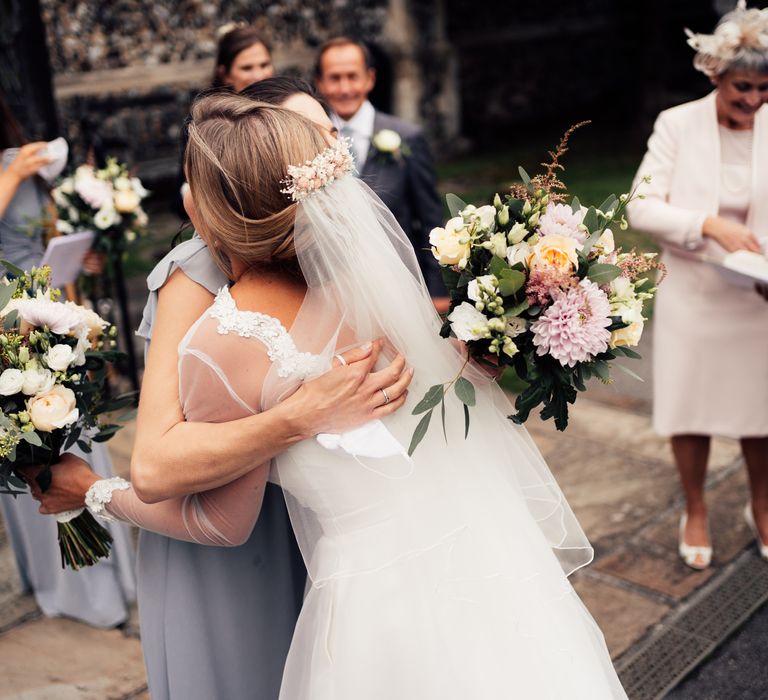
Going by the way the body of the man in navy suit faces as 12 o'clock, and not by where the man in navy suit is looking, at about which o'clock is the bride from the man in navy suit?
The bride is roughly at 12 o'clock from the man in navy suit.

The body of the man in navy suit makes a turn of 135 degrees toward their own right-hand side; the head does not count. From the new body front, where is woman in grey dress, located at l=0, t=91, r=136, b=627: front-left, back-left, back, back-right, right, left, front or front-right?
left

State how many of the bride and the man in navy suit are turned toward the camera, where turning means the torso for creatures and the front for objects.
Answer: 1

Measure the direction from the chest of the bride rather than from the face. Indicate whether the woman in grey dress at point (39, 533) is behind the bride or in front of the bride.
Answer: in front

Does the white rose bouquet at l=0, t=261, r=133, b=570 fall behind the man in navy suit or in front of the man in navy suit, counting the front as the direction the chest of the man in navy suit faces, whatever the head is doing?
in front

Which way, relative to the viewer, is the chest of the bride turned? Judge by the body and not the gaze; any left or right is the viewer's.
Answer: facing away from the viewer and to the left of the viewer

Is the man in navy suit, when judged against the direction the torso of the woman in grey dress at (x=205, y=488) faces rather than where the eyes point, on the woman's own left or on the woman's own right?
on the woman's own left

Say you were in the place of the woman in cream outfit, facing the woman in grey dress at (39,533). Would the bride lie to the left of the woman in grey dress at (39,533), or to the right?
left

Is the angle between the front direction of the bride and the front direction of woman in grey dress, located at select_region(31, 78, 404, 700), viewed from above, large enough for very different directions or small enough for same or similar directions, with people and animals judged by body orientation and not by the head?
very different directions

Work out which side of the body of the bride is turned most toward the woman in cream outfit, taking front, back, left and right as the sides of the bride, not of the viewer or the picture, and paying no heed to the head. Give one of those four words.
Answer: right

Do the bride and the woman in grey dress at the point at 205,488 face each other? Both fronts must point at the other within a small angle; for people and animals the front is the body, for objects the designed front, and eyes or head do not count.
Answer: yes

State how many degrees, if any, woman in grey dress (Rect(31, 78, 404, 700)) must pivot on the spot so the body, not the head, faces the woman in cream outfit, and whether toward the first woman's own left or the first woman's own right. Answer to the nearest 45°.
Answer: approximately 90° to the first woman's own left
